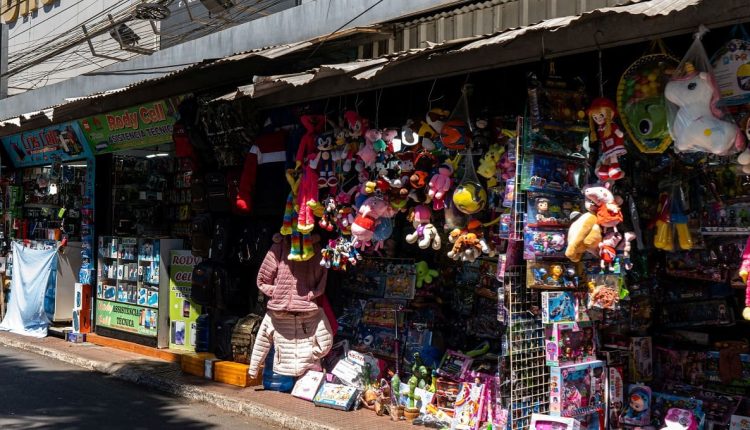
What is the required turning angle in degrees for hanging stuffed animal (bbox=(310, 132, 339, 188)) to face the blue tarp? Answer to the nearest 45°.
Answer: approximately 135° to its right

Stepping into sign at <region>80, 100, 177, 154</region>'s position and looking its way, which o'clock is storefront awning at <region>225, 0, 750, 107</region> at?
The storefront awning is roughly at 10 o'clock from the sign.

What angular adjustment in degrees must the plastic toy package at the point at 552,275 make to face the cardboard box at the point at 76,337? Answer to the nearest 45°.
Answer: approximately 135° to its right

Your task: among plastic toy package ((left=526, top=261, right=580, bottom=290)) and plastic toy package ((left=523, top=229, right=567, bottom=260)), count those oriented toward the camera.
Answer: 2

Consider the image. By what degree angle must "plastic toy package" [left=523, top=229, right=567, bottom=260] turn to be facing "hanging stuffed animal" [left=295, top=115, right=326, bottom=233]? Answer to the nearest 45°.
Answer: approximately 135° to its right

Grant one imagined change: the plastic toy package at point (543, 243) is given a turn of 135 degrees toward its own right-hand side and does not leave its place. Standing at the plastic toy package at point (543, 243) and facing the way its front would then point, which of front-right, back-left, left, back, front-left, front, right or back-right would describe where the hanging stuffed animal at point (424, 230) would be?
front
